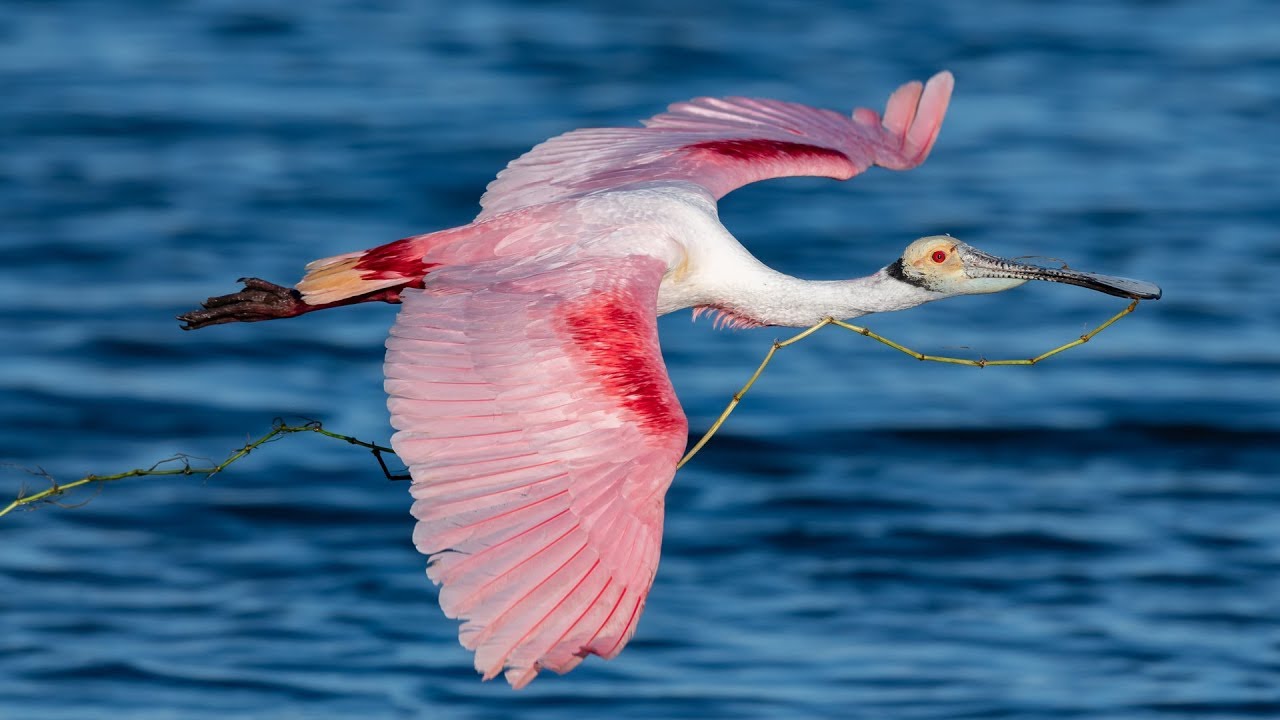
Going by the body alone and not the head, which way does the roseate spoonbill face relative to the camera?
to the viewer's right
